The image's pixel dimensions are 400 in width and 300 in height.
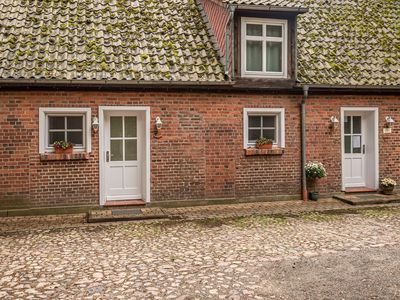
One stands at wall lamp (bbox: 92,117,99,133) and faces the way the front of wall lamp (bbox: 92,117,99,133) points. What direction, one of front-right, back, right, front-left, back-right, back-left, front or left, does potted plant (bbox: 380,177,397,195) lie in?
left

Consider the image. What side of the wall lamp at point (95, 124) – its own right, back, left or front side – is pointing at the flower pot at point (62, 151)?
right

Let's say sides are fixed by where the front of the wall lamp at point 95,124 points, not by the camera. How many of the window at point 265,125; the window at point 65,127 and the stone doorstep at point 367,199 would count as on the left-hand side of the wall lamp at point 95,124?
2

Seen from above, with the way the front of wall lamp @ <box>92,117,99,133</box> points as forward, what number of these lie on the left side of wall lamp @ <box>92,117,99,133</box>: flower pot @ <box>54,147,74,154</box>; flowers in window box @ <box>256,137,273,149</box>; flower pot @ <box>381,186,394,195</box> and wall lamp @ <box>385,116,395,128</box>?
3

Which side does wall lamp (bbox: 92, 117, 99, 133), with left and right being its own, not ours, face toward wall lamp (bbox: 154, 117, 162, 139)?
left

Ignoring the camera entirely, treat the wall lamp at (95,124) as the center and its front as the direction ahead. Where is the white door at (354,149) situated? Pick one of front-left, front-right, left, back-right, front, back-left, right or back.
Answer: left

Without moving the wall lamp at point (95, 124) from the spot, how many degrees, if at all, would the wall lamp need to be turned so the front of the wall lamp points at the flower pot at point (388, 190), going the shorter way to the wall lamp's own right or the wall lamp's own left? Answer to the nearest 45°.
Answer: approximately 90° to the wall lamp's own left

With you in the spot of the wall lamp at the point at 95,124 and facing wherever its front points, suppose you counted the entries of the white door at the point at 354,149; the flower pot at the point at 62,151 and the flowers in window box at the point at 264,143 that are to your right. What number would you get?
1

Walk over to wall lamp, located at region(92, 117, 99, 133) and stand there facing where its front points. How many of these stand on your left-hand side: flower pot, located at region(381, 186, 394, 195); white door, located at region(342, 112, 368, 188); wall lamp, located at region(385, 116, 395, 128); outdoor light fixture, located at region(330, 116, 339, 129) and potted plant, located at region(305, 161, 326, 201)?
5

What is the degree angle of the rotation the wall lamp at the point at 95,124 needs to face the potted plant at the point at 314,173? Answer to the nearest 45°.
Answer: approximately 90° to its left

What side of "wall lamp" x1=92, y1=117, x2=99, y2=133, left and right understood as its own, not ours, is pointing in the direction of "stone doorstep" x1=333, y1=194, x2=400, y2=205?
left

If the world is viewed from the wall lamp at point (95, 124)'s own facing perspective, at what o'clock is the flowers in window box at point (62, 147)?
The flowers in window box is roughly at 3 o'clock from the wall lamp.

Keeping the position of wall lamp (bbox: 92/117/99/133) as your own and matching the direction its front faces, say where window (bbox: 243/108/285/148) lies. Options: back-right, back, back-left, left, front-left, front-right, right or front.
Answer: left

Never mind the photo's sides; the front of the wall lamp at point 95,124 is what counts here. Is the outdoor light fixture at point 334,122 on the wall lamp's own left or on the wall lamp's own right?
on the wall lamp's own left

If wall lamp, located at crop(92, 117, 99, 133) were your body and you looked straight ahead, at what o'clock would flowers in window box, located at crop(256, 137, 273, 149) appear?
The flowers in window box is roughly at 9 o'clock from the wall lamp.
